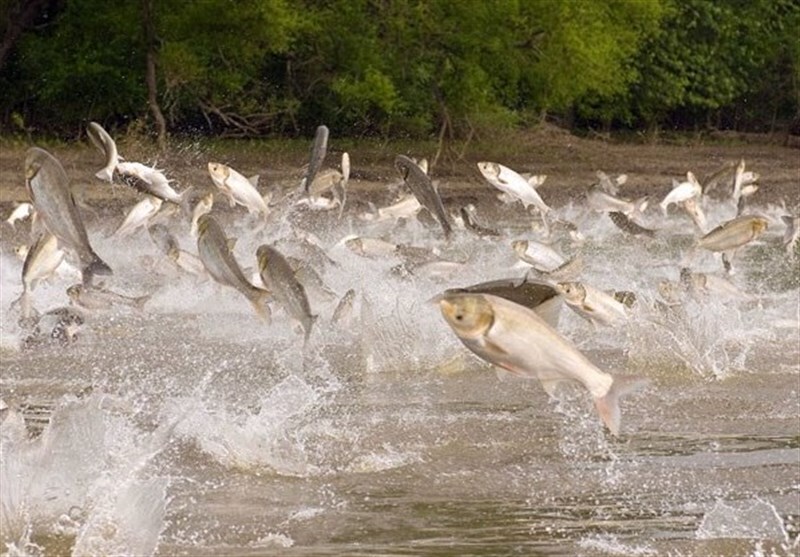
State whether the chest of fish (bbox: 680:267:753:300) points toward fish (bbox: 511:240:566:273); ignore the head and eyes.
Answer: yes

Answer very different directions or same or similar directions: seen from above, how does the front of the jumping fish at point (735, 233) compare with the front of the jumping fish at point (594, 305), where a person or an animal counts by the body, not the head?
very different directions

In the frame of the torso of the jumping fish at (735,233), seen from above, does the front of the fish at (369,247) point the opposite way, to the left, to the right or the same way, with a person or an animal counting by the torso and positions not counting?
the opposite way

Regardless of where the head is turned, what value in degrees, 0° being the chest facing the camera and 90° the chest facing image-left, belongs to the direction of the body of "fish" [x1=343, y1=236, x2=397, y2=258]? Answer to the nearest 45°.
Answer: approximately 90°

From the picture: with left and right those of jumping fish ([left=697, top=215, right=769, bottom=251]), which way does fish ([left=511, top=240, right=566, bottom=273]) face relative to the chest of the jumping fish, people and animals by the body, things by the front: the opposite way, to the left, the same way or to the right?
the opposite way

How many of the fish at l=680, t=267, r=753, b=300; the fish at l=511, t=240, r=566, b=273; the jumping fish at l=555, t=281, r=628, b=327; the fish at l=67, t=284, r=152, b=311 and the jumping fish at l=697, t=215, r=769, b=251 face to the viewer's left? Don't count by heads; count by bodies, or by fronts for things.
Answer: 4

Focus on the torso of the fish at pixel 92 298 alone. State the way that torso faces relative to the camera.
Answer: to the viewer's left

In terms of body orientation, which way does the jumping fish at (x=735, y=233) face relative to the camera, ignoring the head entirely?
to the viewer's right

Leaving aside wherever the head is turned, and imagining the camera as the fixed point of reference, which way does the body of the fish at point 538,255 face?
to the viewer's left

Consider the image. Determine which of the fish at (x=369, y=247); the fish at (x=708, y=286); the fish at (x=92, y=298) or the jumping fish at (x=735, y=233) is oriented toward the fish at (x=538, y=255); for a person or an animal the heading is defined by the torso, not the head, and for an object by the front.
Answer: the fish at (x=708, y=286)

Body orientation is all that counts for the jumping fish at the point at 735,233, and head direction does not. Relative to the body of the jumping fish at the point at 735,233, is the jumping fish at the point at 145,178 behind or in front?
behind
